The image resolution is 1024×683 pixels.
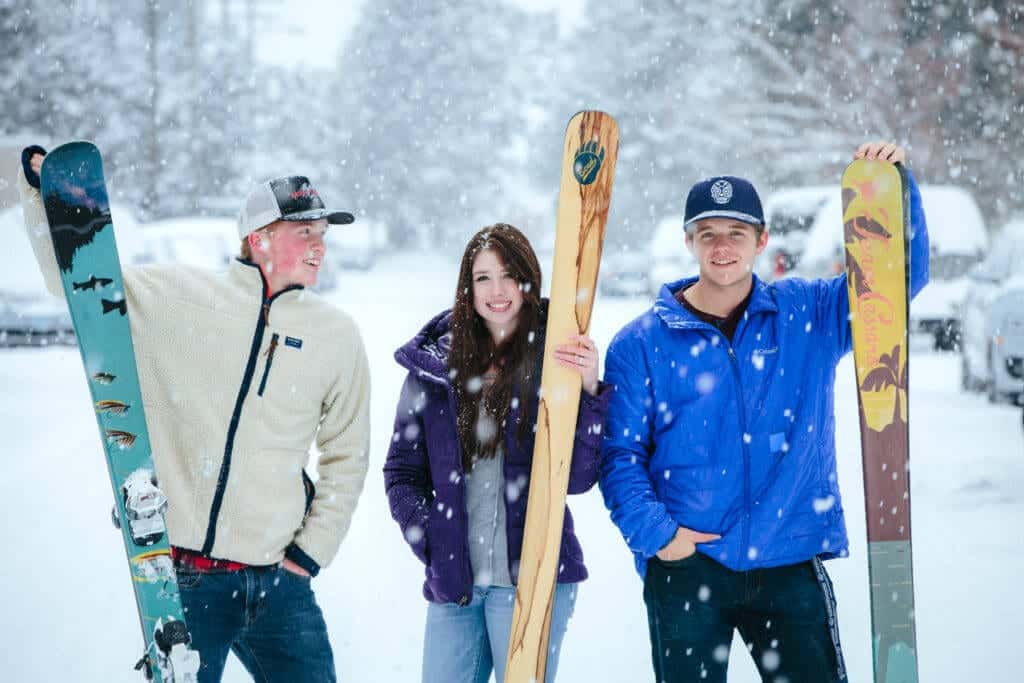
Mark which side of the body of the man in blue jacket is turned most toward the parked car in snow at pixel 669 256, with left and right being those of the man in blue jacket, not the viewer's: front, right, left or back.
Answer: back

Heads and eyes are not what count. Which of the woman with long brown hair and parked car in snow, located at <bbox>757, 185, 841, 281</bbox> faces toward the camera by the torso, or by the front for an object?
the woman with long brown hair

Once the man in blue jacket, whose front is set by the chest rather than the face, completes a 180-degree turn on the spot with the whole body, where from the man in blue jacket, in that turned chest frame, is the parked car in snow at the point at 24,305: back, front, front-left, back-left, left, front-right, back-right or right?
front-left

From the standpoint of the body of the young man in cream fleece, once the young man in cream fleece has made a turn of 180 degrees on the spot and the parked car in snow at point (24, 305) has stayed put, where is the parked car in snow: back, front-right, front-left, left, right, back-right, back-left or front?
front

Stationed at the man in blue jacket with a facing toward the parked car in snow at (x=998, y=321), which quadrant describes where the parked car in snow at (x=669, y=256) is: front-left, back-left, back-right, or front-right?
front-left

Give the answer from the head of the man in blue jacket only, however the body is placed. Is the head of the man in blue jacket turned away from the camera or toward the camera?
toward the camera

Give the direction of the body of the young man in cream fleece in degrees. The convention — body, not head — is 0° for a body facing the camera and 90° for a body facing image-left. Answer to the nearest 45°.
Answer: approximately 0°

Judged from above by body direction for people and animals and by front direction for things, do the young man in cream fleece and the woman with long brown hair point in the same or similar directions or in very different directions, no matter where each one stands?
same or similar directions

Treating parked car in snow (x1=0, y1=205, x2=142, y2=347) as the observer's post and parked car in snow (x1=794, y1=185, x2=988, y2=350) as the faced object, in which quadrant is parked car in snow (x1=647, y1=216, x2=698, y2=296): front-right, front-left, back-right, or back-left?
front-left

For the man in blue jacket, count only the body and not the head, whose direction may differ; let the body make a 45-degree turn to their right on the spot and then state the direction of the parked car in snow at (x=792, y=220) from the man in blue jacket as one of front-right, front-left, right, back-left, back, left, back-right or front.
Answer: back-right

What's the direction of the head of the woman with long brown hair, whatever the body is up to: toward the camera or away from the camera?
toward the camera

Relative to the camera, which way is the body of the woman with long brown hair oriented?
toward the camera

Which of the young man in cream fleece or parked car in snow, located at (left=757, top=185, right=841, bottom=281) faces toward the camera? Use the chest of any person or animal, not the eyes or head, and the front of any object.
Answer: the young man in cream fleece

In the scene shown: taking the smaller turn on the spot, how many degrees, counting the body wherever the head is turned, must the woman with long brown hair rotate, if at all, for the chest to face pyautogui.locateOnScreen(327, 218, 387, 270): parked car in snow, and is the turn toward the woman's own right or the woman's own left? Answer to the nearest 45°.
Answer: approximately 180°

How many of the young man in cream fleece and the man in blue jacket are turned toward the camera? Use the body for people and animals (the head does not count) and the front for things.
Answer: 2
